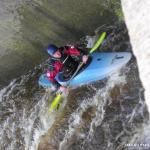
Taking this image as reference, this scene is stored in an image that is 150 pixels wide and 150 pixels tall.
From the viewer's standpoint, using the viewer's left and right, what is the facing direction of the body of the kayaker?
facing the viewer and to the right of the viewer

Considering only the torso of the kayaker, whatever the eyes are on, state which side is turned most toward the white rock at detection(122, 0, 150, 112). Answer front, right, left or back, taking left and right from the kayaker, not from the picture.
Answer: front
